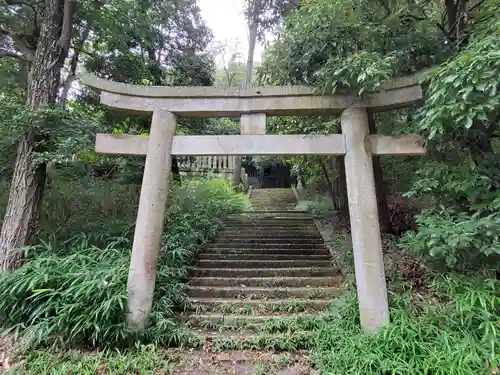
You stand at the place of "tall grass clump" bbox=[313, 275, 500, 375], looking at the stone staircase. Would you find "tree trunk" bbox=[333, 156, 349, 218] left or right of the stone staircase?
right

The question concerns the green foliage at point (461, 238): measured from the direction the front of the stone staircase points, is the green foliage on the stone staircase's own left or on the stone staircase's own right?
on the stone staircase's own left

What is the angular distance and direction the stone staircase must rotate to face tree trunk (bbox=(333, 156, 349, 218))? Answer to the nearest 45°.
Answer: approximately 135° to its left

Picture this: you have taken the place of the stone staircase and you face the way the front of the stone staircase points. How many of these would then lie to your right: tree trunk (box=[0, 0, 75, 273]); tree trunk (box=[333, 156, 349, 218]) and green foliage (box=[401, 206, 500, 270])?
1

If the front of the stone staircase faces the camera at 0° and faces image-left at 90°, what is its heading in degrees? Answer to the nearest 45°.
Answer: approximately 0°

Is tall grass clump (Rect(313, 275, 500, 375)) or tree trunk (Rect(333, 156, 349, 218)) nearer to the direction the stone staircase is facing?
the tall grass clump

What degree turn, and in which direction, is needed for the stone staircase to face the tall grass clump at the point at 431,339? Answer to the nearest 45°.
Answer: approximately 45° to its left

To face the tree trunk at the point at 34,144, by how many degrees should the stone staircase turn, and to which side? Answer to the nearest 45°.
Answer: approximately 90° to its right
